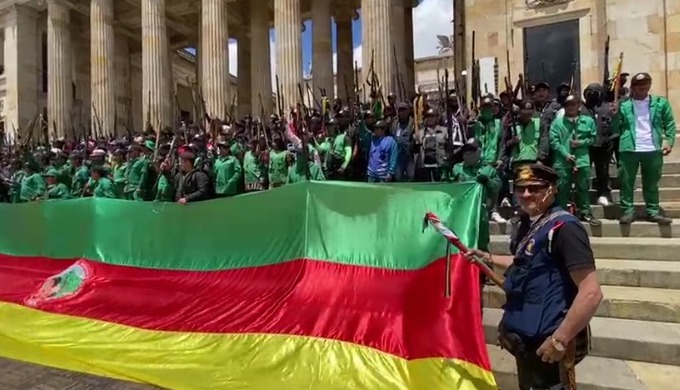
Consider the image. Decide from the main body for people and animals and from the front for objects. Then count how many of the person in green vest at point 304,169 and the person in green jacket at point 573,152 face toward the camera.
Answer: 2

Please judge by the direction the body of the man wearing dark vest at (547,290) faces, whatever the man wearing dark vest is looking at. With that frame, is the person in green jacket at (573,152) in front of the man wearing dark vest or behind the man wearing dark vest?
behind

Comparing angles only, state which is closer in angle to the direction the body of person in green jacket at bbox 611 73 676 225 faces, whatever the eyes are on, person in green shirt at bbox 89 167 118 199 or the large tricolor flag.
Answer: the large tricolor flag

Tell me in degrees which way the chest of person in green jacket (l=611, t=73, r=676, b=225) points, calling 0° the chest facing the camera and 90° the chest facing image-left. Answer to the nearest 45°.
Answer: approximately 0°

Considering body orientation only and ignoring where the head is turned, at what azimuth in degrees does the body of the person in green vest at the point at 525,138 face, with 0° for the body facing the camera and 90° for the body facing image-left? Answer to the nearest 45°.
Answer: approximately 0°
